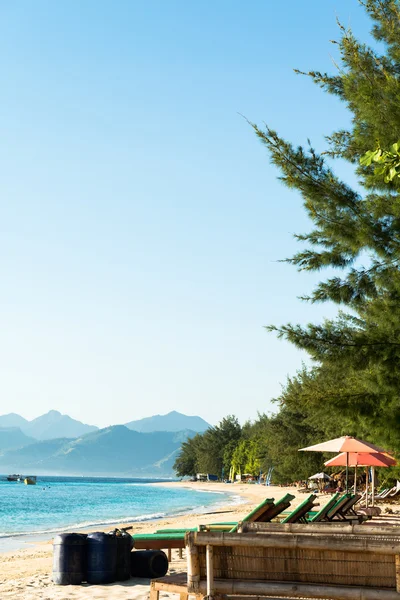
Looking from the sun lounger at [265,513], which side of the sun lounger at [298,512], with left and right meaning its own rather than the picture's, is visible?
left

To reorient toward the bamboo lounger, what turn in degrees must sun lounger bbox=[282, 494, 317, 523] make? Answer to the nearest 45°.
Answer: approximately 90° to its left

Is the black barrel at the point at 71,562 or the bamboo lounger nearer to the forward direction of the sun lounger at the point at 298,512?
the black barrel

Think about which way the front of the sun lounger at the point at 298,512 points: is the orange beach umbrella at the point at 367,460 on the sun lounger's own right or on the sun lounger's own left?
on the sun lounger's own right

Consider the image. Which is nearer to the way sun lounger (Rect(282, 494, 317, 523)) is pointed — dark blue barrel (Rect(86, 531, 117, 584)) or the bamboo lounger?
the dark blue barrel

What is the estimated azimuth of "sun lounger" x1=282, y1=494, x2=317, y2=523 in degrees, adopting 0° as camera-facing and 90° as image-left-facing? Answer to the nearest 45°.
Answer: approximately 90°

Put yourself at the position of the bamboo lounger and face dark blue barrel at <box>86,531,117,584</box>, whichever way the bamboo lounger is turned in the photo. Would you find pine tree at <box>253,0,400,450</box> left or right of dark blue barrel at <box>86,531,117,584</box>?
right

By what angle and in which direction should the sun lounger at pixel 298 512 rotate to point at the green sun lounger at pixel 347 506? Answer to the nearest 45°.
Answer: approximately 90° to its right
